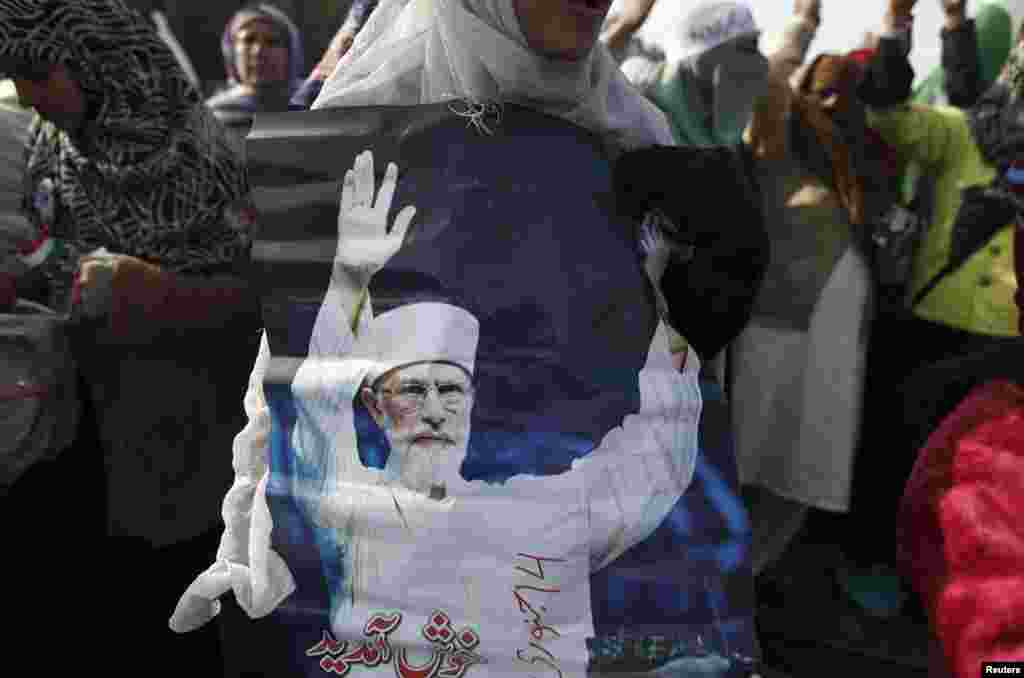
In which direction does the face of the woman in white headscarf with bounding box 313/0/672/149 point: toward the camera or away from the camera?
toward the camera

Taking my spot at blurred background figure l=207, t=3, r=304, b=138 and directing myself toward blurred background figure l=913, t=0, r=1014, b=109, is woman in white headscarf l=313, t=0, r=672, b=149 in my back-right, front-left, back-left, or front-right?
front-right

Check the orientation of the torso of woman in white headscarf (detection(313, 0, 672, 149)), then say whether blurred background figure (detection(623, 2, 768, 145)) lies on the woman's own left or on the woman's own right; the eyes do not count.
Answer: on the woman's own left

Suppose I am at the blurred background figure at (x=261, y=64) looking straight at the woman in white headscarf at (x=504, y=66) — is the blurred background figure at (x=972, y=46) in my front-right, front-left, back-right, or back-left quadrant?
front-left

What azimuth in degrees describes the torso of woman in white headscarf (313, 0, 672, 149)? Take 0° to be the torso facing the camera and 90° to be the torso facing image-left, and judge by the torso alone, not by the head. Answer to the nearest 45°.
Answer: approximately 315°

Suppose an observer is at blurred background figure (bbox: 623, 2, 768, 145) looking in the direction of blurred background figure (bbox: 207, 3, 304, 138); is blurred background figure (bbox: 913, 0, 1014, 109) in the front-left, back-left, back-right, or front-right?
back-right

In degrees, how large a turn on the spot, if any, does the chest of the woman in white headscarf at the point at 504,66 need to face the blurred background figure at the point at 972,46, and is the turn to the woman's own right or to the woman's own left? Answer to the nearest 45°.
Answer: approximately 90° to the woman's own left

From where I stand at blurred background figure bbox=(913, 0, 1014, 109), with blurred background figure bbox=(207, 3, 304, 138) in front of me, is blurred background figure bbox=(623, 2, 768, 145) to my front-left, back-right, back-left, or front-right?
front-left
